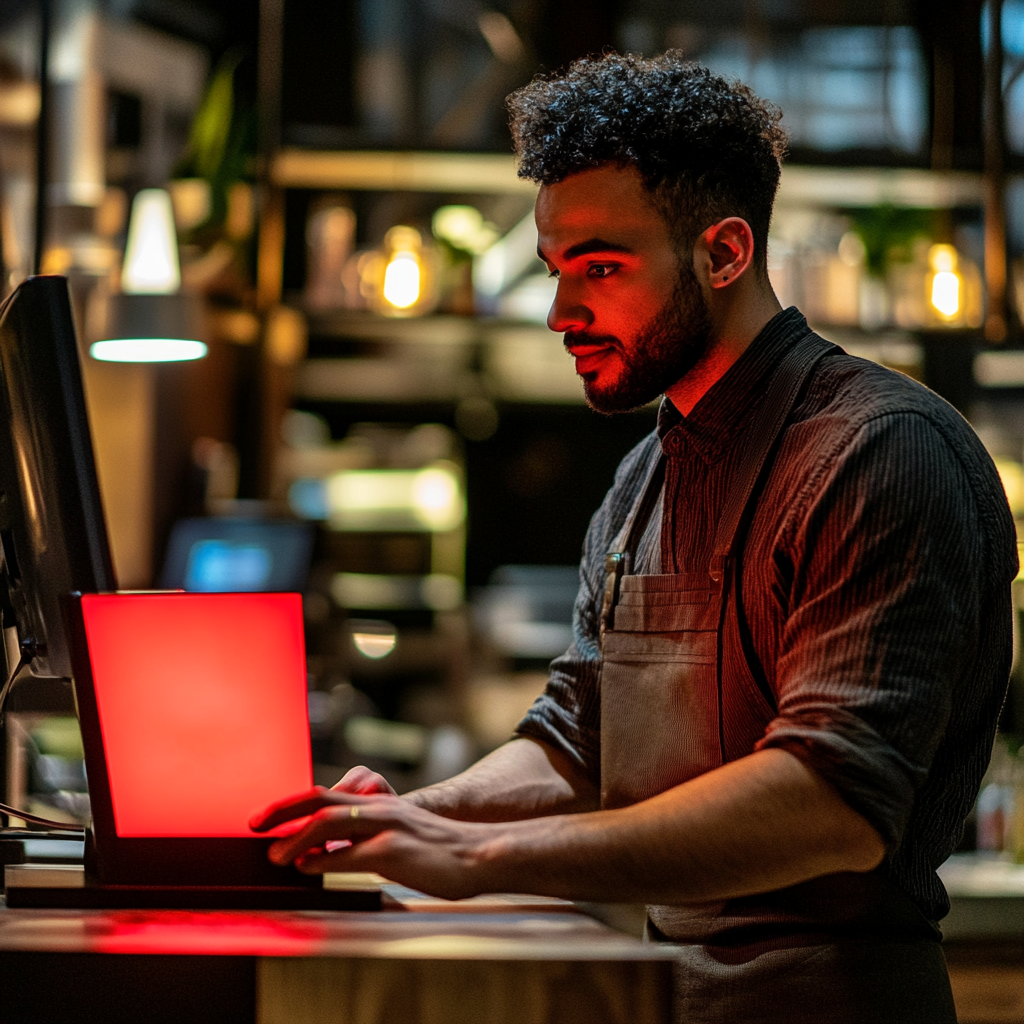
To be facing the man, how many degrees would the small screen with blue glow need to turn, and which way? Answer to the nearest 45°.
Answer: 0° — it already faces them

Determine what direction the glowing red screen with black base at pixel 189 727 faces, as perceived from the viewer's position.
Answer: facing the viewer and to the right of the viewer

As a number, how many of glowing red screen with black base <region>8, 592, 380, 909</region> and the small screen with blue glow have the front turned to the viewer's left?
0

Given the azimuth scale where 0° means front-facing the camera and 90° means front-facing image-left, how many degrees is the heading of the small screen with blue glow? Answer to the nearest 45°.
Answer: approximately 0°

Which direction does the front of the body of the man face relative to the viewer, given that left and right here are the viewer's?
facing the viewer and to the left of the viewer

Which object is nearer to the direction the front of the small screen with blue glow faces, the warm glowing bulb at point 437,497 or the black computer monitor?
the black computer monitor

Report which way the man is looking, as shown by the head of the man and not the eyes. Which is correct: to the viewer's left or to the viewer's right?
to the viewer's left

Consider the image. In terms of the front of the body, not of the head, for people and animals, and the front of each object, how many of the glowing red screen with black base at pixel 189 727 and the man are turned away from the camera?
0

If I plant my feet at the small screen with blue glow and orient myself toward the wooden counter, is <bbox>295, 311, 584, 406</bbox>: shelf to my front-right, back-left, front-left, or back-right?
back-left

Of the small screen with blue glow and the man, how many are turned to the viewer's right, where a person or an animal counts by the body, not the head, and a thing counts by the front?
0

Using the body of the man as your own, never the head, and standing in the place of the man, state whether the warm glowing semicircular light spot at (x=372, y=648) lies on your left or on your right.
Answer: on your right
